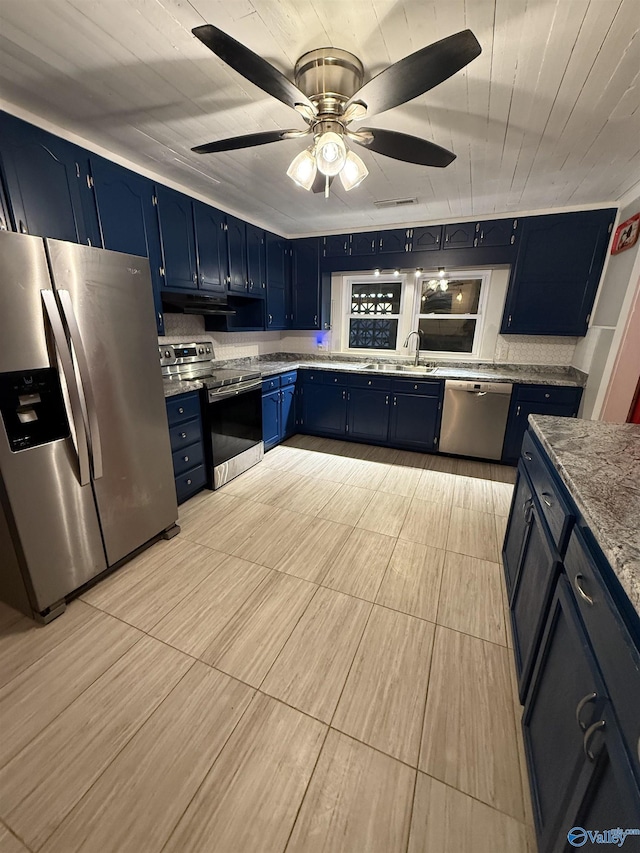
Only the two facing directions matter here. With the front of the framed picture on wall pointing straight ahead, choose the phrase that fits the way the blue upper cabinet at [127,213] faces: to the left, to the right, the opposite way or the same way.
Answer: the opposite way

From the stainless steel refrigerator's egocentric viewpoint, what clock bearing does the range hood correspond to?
The range hood is roughly at 9 o'clock from the stainless steel refrigerator.

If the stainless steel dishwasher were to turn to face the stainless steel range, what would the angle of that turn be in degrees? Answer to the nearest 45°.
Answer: approximately 45° to its right

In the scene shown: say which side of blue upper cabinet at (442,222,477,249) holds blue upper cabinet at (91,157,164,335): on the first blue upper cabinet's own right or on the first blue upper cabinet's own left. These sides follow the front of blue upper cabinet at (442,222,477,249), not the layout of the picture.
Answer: on the first blue upper cabinet's own right

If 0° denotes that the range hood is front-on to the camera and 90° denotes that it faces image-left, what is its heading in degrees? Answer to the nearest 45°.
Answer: approximately 315°

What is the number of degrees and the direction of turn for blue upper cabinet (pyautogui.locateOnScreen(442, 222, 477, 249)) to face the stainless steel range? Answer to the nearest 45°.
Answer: approximately 45° to its right

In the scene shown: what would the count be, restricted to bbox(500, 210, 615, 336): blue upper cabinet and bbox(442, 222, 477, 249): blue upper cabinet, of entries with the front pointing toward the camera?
2

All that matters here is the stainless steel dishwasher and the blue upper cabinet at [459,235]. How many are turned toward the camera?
2

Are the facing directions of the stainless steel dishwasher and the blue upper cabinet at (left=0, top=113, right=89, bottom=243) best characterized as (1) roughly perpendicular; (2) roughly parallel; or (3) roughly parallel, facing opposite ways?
roughly perpendicular
